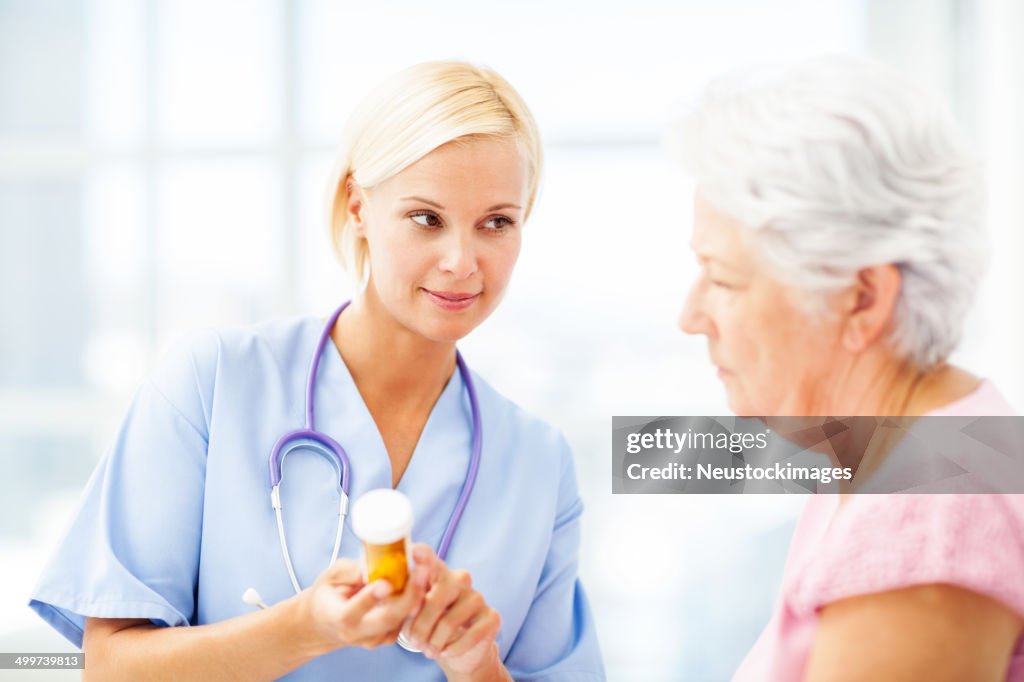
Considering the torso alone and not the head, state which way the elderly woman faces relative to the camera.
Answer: to the viewer's left

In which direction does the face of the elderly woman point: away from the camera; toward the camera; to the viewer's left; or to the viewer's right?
to the viewer's left

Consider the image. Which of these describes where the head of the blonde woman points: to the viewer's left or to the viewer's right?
to the viewer's right
